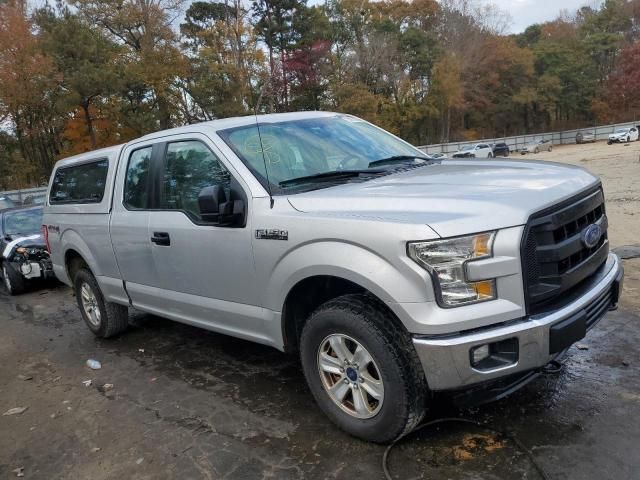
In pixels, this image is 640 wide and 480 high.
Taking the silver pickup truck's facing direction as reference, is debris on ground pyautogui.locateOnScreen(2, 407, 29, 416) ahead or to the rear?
to the rear

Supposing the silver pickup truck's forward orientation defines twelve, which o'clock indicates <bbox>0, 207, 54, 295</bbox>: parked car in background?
The parked car in background is roughly at 6 o'clock from the silver pickup truck.

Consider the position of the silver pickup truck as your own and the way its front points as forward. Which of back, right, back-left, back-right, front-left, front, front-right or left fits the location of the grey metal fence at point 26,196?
back

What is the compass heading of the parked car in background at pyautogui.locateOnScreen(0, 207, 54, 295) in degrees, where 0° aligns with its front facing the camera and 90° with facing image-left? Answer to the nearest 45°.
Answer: approximately 315°

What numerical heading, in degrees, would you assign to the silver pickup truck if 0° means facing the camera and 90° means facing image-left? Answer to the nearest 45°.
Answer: approximately 315°

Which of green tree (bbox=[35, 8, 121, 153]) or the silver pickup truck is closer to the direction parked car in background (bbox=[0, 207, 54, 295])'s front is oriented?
the silver pickup truck

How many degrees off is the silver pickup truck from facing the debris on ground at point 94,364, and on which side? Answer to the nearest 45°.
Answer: approximately 180°

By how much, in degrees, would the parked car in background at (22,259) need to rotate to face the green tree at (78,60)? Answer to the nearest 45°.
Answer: approximately 135° to its left
